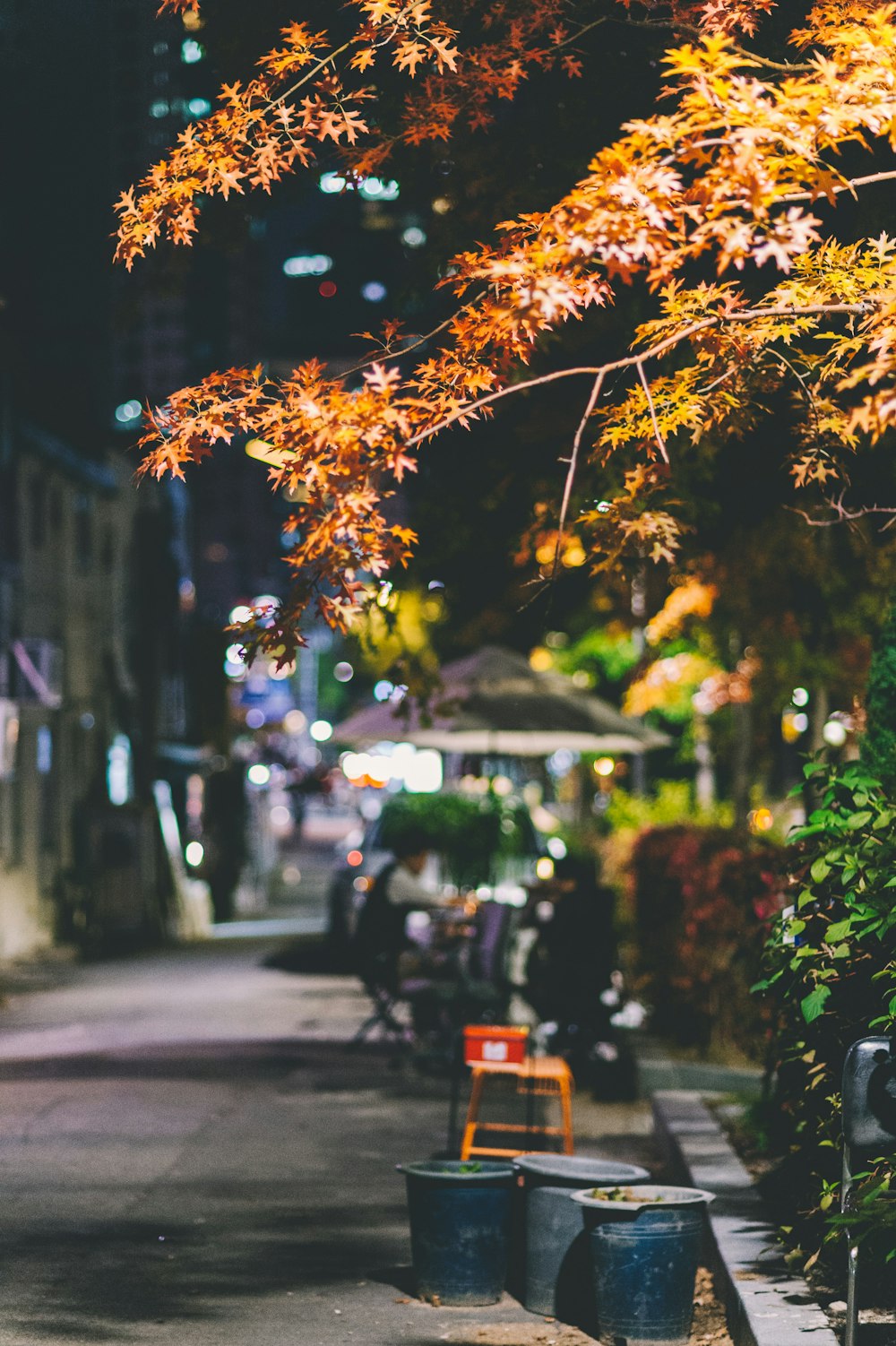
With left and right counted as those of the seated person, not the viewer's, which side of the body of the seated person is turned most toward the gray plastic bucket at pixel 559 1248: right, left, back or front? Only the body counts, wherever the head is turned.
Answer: right

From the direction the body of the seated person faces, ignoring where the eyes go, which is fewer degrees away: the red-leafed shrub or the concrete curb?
the red-leafed shrub

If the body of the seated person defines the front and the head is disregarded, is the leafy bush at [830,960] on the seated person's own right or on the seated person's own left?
on the seated person's own right

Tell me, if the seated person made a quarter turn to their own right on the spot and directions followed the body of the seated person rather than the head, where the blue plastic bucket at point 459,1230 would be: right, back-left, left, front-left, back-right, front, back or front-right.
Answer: front

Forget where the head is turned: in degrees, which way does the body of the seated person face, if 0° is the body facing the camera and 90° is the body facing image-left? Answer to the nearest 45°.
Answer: approximately 270°

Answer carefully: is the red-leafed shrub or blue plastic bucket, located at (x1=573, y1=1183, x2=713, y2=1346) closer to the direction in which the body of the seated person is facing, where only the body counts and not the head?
the red-leafed shrub

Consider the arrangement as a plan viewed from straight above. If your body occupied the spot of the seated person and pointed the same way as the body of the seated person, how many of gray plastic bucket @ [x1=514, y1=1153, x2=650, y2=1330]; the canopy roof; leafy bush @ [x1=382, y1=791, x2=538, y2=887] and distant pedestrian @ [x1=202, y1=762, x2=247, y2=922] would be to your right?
1

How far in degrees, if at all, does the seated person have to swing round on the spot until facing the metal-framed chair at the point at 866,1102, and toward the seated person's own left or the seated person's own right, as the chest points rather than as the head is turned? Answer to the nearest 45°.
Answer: approximately 90° to the seated person's own right

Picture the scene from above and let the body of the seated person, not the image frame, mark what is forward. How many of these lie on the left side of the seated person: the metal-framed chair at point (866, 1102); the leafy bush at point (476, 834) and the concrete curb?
1

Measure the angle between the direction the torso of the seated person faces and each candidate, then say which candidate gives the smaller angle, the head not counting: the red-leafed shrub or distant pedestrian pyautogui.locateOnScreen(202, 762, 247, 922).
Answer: the red-leafed shrub

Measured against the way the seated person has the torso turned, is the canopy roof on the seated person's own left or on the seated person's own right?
on the seated person's own left

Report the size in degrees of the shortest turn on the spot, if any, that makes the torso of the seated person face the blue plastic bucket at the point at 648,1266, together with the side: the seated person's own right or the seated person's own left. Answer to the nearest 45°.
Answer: approximately 90° to the seated person's own right
